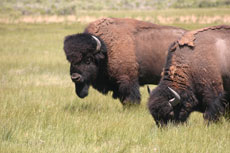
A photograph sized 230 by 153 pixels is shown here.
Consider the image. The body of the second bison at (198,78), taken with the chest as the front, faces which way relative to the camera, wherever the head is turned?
to the viewer's left
